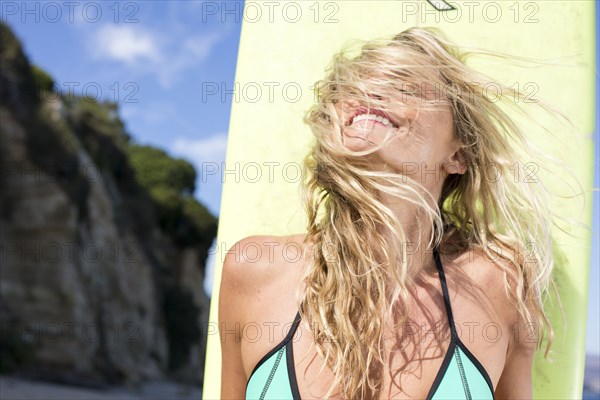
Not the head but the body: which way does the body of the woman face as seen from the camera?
toward the camera

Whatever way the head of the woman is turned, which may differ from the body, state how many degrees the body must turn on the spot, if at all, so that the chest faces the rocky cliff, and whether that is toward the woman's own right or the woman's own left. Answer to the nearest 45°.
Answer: approximately 135° to the woman's own right

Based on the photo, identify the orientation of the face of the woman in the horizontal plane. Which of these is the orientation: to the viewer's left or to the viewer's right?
to the viewer's left

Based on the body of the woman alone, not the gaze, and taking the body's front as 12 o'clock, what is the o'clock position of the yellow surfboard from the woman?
The yellow surfboard is roughly at 5 o'clock from the woman.
